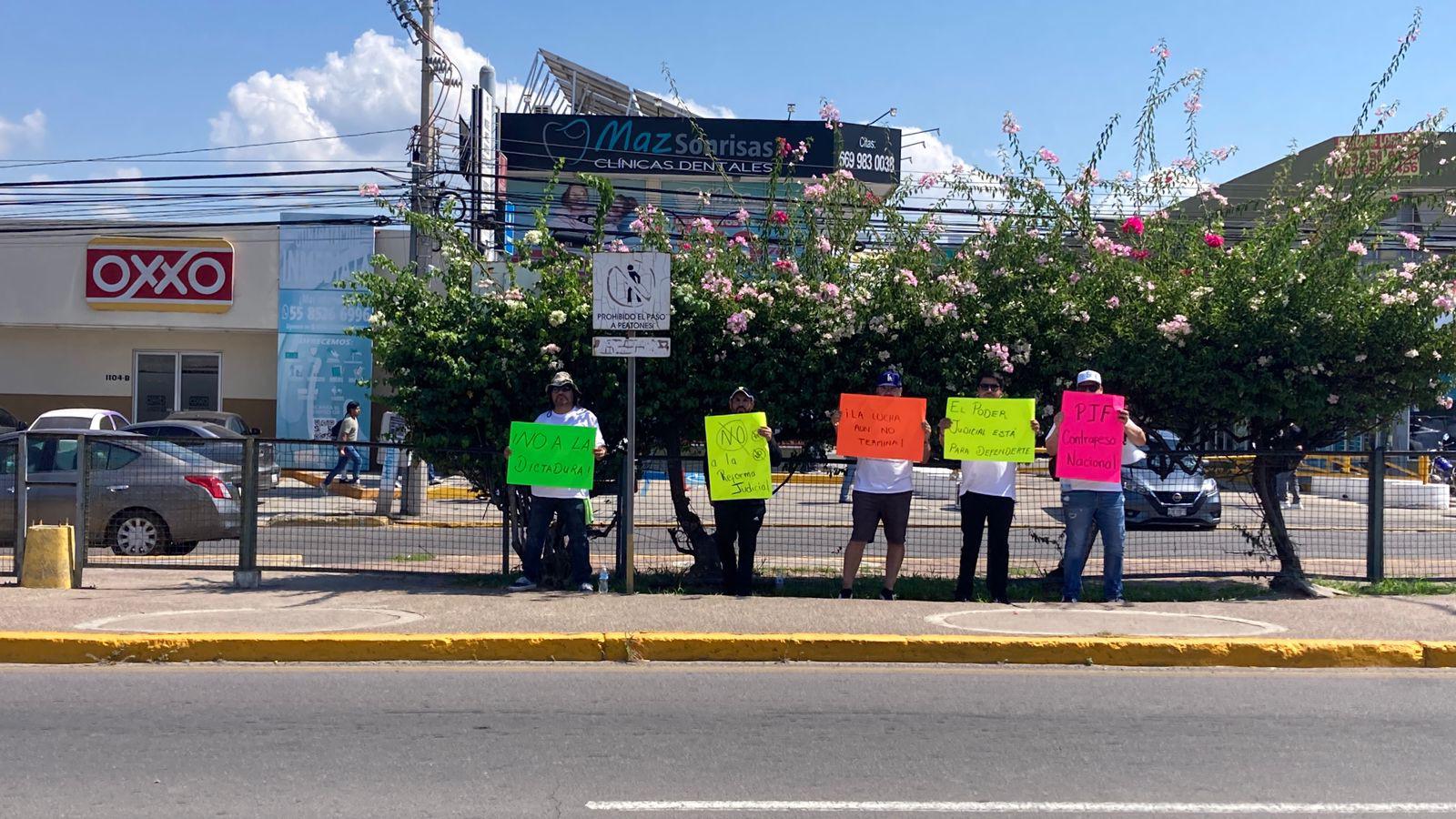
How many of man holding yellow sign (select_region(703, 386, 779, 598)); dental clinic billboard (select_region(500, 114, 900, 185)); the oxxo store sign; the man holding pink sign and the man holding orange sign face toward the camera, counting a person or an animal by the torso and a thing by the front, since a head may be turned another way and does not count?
5

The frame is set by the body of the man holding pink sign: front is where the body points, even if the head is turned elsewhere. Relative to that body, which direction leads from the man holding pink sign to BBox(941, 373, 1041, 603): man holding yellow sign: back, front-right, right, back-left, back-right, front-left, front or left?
right

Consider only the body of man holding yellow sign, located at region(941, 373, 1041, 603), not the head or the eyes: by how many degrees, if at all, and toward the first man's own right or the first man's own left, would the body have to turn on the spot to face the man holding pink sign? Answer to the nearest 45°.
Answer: approximately 90° to the first man's own left

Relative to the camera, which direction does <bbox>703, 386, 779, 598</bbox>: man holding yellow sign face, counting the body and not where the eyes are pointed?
toward the camera

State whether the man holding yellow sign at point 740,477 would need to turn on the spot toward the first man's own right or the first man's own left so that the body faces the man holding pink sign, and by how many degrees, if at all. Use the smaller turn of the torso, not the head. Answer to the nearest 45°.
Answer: approximately 90° to the first man's own left

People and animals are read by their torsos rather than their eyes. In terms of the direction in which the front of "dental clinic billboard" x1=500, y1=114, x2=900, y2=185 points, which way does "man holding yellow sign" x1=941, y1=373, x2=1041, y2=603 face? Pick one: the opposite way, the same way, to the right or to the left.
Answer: the same way

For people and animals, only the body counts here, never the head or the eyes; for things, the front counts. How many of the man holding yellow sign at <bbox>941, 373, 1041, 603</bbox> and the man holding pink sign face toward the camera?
2

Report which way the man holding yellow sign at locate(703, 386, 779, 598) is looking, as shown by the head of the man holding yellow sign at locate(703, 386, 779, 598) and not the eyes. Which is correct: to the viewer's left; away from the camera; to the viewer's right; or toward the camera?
toward the camera

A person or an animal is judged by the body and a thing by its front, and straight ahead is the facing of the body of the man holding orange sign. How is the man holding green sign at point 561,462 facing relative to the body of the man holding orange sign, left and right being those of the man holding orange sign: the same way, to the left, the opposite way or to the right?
the same way

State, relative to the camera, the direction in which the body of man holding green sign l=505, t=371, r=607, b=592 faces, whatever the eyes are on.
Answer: toward the camera

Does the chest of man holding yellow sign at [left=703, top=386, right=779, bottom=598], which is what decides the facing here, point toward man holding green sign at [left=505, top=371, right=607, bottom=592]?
no

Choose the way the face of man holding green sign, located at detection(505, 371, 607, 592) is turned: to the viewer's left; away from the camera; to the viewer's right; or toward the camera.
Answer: toward the camera

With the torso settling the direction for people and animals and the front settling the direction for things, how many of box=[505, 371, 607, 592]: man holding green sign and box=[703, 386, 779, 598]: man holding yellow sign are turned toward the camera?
2
